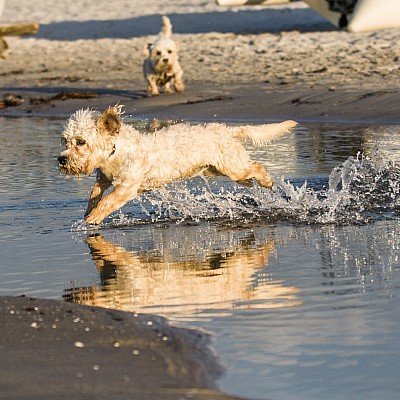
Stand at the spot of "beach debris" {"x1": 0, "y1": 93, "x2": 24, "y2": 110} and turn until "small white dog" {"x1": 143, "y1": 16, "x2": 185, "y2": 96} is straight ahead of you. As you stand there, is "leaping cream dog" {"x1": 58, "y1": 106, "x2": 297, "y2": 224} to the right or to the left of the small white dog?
right

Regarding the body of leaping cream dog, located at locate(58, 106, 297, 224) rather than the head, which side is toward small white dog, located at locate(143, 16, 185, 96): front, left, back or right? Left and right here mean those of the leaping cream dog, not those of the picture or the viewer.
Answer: right

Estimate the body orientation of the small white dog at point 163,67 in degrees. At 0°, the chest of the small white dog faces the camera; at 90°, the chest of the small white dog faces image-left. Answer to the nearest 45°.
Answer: approximately 0°

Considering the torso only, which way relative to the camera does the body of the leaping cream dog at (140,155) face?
to the viewer's left

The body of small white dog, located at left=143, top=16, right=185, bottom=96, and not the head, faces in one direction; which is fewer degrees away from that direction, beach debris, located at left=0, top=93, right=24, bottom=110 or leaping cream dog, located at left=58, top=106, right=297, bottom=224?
the leaping cream dog

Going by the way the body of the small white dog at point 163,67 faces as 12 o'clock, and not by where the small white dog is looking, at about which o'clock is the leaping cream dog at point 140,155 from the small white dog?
The leaping cream dog is roughly at 12 o'clock from the small white dog.

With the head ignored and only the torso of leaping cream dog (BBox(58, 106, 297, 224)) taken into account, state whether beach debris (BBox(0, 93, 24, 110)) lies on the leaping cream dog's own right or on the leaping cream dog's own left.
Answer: on the leaping cream dog's own right

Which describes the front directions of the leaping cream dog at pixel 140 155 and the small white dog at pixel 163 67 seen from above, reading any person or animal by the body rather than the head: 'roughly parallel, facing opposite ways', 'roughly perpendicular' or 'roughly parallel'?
roughly perpendicular

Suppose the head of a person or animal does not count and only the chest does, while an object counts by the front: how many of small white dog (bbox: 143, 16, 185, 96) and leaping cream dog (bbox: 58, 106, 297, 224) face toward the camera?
1
